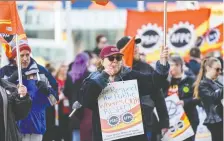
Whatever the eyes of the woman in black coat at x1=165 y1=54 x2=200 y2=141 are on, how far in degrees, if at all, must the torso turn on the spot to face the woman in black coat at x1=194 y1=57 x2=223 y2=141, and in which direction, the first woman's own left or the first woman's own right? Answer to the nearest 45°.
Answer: approximately 90° to the first woman's own left

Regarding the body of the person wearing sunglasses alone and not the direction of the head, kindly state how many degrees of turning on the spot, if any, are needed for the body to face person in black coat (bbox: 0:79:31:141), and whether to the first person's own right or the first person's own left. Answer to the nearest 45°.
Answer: approximately 90° to the first person's own right
